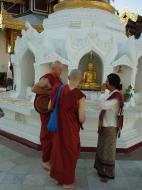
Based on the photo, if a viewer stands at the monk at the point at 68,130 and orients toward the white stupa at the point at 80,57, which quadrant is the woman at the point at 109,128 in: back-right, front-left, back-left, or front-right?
front-right

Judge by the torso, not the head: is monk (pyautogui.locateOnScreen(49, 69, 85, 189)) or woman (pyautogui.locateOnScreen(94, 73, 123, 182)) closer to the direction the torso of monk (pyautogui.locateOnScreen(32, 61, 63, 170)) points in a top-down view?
the woman

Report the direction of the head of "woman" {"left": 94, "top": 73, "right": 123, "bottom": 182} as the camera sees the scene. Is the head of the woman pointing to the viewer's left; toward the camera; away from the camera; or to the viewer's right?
to the viewer's left

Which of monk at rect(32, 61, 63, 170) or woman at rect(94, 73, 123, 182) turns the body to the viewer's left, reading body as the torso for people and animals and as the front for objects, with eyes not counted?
the woman

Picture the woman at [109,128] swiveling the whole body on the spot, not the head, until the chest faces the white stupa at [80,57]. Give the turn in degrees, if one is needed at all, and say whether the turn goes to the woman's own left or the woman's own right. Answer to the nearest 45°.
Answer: approximately 90° to the woman's own right

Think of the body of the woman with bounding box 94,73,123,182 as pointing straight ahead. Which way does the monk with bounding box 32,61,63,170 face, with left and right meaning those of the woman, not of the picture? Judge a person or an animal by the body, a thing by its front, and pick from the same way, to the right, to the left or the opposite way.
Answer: the opposite way

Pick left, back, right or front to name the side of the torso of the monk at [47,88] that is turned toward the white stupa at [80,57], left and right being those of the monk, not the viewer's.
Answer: left

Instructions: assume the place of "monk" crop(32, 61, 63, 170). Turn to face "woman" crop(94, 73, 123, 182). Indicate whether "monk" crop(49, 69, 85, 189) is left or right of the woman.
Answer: right

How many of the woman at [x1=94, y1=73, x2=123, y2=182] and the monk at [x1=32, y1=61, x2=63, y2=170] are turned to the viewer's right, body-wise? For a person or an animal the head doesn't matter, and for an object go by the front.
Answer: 1

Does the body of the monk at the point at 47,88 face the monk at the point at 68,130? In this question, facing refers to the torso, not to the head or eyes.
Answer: no

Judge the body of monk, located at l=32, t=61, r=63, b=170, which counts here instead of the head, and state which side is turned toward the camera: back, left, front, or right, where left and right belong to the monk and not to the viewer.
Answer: right

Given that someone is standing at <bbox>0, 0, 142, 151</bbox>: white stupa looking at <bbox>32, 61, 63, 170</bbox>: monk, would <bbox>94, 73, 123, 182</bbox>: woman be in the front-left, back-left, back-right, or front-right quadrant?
front-left

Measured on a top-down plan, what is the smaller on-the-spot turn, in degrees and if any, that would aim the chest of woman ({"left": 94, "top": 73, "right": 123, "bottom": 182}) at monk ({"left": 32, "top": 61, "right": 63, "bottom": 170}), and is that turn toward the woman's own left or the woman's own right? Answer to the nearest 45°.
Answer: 0° — they already face them

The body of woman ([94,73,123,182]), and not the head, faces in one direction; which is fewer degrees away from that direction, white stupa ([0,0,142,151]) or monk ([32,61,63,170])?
the monk

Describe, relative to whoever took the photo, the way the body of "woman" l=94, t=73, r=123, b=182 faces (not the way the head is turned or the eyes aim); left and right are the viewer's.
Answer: facing to the left of the viewer
